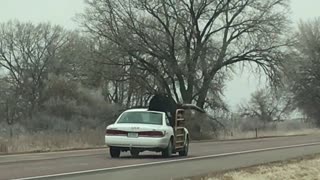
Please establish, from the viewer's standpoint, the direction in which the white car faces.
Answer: facing away from the viewer
